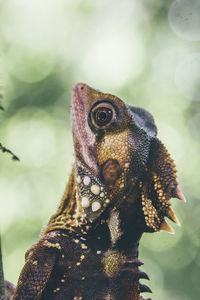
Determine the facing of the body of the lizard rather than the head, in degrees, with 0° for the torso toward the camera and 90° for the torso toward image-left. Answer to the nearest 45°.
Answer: approximately 90°
